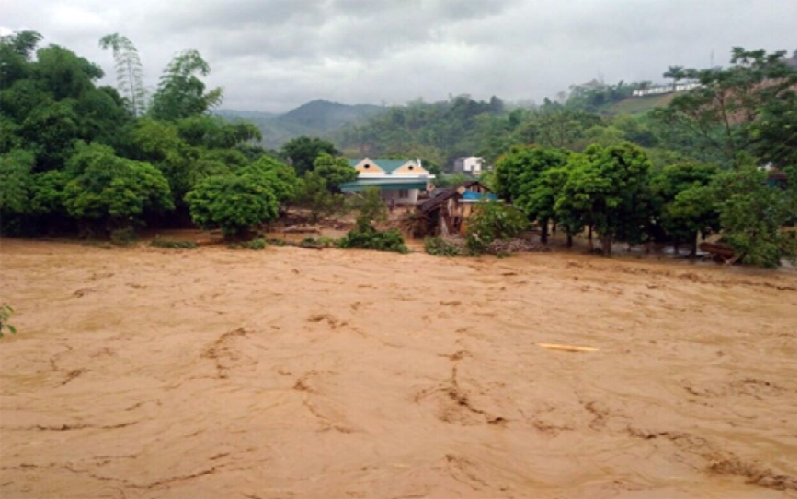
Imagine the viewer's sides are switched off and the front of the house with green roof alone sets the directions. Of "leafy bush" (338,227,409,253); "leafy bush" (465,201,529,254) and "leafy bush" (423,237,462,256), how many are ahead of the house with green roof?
3

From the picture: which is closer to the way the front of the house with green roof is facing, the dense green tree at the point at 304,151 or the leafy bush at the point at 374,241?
the leafy bush

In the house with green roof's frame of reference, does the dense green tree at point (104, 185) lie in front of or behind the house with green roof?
in front

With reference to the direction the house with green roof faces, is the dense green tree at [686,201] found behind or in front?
in front

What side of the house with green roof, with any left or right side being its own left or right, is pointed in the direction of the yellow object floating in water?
front

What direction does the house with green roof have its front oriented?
toward the camera
